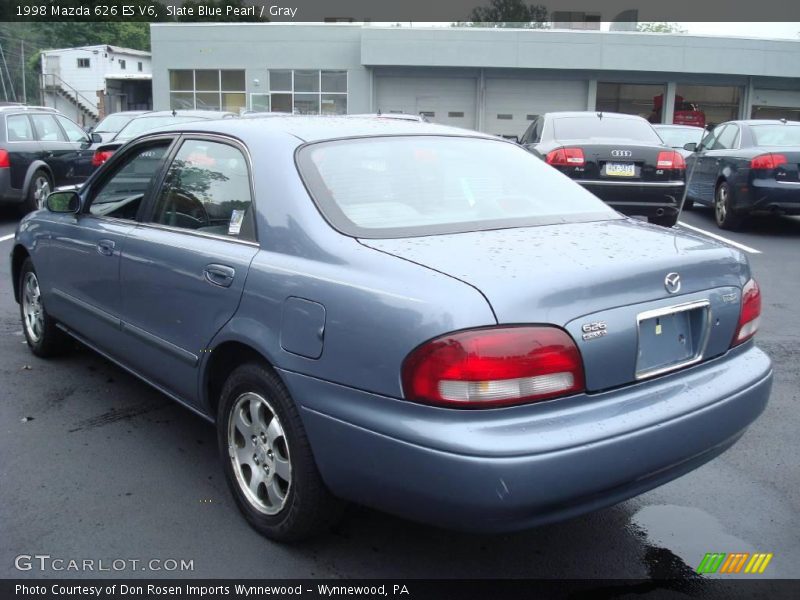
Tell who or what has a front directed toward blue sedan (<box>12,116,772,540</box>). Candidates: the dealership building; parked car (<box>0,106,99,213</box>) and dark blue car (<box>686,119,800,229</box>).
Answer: the dealership building

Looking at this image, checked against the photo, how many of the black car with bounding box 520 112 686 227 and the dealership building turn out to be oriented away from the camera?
1

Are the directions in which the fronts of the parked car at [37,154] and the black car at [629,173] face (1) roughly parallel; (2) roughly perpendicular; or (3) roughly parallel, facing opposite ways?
roughly parallel

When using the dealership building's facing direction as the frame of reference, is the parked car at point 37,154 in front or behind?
in front

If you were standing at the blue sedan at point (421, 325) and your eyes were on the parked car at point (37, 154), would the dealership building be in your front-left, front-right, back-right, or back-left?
front-right

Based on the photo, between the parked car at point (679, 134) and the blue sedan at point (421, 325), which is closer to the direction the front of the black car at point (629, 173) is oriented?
the parked car

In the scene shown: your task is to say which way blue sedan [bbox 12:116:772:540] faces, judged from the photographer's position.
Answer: facing away from the viewer and to the left of the viewer

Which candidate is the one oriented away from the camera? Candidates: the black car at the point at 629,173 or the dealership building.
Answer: the black car

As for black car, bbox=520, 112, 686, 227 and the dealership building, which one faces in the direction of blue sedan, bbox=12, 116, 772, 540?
the dealership building

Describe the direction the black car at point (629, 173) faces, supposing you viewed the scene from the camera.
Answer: facing away from the viewer

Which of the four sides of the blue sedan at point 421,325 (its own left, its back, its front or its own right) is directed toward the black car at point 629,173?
right

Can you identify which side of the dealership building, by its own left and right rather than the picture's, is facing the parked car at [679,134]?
front

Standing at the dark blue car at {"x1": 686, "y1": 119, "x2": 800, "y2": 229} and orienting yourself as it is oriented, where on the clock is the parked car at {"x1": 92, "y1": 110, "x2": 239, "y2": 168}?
The parked car is roughly at 10 o'clock from the dark blue car.

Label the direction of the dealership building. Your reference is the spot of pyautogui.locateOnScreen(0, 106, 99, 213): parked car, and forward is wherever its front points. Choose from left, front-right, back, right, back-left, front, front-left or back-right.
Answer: front

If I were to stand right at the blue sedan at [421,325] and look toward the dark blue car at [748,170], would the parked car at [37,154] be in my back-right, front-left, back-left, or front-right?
front-left

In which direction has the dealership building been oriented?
toward the camera

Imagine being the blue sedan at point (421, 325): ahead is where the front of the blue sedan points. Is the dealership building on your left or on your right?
on your right

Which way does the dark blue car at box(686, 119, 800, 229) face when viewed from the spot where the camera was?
facing away from the viewer and to the left of the viewer

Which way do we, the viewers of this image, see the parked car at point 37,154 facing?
facing away from the viewer and to the right of the viewer

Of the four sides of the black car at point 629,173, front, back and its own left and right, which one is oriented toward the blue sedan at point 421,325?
back
